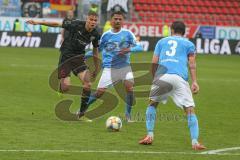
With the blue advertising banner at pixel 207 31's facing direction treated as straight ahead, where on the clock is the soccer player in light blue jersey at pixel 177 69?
The soccer player in light blue jersey is roughly at 12 o'clock from the blue advertising banner.

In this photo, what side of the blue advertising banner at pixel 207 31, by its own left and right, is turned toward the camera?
front

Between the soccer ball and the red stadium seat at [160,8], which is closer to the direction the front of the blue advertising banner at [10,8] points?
the soccer ball

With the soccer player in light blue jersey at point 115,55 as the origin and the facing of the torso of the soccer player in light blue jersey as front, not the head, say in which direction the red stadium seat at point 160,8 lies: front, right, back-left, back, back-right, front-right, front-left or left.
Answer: back

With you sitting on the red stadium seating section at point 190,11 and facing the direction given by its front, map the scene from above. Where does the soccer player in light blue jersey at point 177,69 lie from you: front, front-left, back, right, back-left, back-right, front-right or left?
front

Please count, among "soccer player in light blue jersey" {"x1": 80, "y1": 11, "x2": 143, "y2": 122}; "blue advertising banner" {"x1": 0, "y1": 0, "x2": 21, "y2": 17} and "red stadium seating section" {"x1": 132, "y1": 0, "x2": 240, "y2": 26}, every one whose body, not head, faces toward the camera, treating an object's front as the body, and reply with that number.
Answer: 3

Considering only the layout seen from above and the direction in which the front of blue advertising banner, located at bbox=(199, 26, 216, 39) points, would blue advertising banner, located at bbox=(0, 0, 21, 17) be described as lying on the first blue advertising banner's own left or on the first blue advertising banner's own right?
on the first blue advertising banner's own right

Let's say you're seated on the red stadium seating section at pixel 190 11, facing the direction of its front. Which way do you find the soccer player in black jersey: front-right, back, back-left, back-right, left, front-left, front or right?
front

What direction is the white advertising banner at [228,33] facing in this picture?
toward the camera

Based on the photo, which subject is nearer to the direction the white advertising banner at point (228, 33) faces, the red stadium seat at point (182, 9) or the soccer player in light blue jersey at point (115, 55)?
the soccer player in light blue jersey

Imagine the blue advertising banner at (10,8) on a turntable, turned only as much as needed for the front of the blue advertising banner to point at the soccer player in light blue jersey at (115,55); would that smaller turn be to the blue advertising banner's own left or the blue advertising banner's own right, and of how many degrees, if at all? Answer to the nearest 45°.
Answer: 0° — it already faces them

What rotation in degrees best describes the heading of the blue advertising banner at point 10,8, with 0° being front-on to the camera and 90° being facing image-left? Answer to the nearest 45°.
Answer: approximately 0°

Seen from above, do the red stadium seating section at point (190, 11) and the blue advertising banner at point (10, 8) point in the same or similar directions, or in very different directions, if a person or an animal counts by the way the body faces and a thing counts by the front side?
same or similar directions
